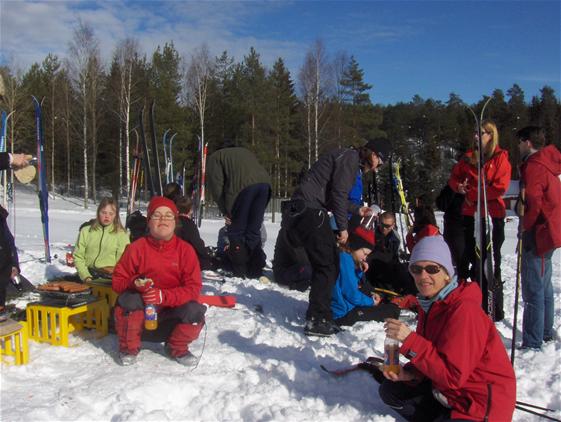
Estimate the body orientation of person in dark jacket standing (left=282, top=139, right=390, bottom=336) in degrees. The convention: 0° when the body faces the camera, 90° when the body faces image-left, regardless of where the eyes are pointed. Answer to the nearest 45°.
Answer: approximately 270°

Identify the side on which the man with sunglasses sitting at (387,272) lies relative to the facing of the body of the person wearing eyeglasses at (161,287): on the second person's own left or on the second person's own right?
on the second person's own left

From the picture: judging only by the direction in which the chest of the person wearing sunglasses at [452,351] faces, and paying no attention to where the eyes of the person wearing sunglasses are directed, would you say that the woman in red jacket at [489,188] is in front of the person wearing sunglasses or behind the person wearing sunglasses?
behind

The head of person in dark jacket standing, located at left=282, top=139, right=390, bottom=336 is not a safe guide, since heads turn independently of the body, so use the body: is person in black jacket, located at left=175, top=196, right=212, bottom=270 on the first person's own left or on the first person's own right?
on the first person's own left

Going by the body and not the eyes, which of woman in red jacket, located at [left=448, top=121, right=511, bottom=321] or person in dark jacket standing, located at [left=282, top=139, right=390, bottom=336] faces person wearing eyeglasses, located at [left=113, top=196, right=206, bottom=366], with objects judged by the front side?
the woman in red jacket

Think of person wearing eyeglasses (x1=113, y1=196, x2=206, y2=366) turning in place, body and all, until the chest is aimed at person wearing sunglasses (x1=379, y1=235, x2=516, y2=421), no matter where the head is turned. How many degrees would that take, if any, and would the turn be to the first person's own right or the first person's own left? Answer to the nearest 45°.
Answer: approximately 45° to the first person's own left

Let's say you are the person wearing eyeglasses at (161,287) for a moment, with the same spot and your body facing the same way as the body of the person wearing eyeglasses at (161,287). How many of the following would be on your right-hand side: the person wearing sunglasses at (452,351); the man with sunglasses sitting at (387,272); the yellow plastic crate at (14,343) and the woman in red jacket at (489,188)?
1

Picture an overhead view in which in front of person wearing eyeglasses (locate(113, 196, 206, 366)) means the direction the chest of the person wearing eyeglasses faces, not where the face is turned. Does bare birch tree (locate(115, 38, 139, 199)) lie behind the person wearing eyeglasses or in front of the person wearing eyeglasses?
behind

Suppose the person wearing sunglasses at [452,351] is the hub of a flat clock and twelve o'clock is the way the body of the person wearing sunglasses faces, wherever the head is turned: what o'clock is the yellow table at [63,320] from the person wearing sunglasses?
The yellow table is roughly at 2 o'clock from the person wearing sunglasses.

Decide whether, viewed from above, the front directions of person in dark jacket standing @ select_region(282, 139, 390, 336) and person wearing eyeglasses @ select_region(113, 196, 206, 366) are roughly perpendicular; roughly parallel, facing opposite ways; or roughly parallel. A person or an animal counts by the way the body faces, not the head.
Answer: roughly perpendicular

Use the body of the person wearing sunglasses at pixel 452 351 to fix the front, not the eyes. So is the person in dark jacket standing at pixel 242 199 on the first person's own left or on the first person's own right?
on the first person's own right

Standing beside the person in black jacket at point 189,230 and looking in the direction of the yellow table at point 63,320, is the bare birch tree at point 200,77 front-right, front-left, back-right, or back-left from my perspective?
back-right
